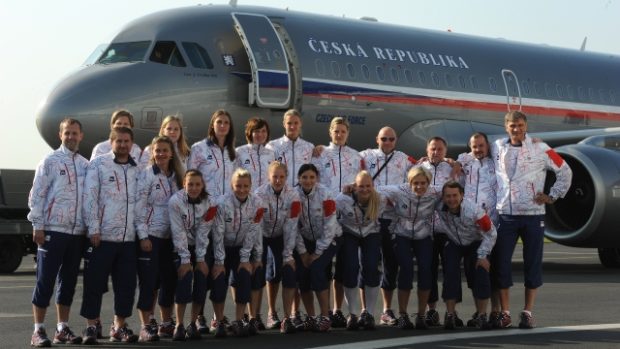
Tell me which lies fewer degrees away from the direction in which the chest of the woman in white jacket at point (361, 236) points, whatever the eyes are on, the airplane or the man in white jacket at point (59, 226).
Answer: the man in white jacket

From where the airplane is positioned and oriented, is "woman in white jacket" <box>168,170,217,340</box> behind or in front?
in front

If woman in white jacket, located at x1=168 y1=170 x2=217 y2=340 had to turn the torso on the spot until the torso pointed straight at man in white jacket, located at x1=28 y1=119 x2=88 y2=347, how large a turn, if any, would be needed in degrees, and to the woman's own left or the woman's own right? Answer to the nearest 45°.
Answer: approximately 90° to the woman's own right

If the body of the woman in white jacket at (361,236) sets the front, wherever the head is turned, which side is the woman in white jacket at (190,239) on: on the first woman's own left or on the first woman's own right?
on the first woman's own right

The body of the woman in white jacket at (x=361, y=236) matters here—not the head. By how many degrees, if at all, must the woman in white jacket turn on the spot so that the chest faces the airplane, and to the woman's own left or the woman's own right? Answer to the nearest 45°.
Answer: approximately 180°

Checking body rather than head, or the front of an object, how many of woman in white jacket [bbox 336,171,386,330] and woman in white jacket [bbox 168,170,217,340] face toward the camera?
2

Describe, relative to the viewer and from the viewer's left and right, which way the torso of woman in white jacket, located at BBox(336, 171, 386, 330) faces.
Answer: facing the viewer

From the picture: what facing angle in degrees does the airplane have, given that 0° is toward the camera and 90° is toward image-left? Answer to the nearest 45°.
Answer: approximately 45°
